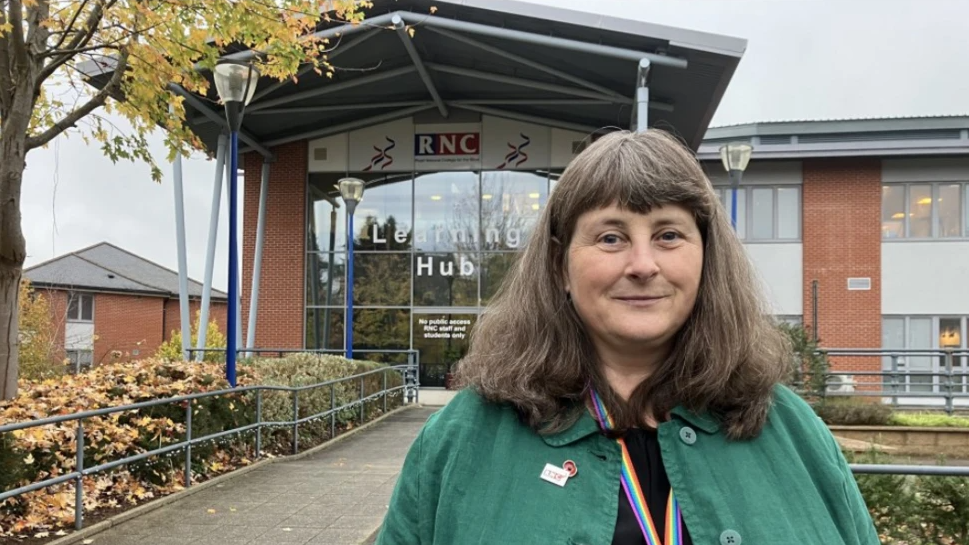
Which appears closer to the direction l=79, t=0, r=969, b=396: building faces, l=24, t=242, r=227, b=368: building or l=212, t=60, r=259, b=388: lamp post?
the lamp post

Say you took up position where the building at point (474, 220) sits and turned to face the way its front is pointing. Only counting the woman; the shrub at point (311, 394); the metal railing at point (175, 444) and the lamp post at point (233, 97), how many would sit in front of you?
4

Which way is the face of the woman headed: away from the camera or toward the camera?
toward the camera

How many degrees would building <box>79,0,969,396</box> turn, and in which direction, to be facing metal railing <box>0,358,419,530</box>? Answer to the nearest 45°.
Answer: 0° — it already faces it

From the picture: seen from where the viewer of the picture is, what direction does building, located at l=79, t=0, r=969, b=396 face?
facing the viewer

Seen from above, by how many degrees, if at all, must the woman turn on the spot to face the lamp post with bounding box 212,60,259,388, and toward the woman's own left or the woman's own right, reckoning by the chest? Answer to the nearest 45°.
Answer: approximately 135° to the woman's own right

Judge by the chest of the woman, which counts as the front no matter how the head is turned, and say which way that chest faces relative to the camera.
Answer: toward the camera

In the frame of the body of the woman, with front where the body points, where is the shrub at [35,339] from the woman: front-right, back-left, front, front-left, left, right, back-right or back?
back-right

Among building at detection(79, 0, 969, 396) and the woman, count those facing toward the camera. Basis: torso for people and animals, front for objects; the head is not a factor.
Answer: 2

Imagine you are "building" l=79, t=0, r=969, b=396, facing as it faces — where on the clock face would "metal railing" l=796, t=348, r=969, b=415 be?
The metal railing is roughly at 10 o'clock from the building.

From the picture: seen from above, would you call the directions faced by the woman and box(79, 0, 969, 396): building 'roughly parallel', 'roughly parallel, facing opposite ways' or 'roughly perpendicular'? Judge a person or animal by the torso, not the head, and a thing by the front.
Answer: roughly parallel

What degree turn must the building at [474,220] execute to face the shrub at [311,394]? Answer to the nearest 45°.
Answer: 0° — it already faces it

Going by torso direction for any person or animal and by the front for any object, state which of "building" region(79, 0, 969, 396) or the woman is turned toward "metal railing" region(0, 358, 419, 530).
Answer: the building

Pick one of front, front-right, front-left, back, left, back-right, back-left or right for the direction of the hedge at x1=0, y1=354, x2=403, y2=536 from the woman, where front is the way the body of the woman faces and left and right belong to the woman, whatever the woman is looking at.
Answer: back-right

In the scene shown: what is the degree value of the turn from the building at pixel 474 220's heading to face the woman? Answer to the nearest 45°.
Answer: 0° — it already faces them
